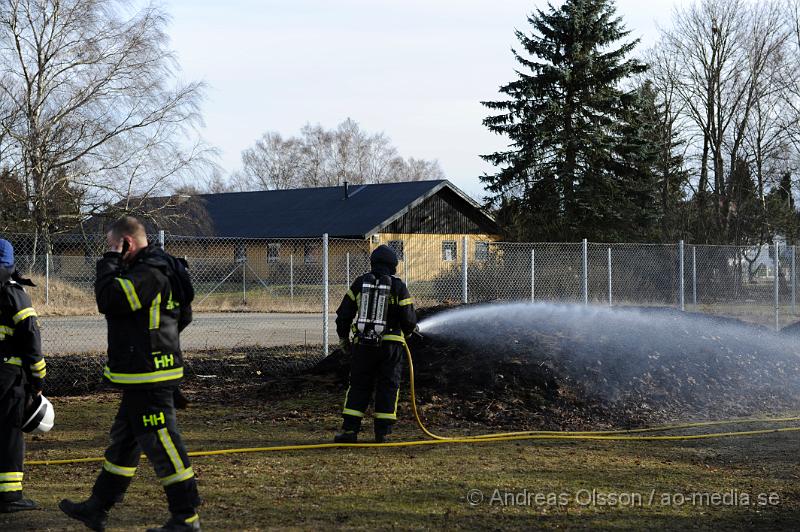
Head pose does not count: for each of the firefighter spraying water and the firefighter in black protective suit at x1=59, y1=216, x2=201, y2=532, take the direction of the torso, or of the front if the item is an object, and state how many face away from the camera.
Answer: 1

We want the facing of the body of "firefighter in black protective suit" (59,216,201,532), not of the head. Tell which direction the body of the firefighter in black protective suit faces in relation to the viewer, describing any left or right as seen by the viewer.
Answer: facing to the left of the viewer

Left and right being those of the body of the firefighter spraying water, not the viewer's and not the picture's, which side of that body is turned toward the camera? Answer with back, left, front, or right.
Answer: back

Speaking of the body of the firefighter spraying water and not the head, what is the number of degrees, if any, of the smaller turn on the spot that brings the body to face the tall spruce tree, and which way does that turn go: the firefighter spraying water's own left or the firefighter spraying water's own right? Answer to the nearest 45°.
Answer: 0° — they already face it

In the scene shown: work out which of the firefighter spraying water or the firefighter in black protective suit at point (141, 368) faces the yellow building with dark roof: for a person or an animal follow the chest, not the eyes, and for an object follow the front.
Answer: the firefighter spraying water

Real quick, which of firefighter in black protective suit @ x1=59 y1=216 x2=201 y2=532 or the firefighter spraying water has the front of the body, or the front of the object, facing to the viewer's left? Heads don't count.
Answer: the firefighter in black protective suit

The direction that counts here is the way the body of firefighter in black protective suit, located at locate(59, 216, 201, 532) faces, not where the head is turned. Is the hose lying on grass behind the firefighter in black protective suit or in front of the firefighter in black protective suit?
behind

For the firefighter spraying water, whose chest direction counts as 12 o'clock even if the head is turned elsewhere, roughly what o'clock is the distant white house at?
The distant white house is roughly at 1 o'clock from the firefighter spraying water.

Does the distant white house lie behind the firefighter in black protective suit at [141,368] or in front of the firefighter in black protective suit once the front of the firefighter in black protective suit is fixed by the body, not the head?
behind

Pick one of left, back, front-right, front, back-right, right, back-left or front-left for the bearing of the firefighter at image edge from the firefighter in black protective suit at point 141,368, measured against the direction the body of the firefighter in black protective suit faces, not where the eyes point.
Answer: front-right

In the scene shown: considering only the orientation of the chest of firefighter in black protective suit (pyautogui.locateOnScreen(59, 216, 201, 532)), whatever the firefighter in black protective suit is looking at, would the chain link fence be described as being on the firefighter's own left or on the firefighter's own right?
on the firefighter's own right

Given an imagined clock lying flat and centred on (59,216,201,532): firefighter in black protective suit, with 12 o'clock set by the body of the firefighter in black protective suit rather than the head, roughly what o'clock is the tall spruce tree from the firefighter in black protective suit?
The tall spruce tree is roughly at 4 o'clock from the firefighter in black protective suit.
